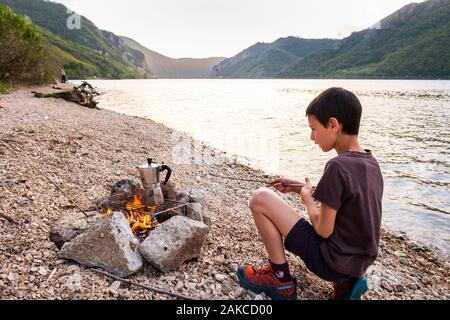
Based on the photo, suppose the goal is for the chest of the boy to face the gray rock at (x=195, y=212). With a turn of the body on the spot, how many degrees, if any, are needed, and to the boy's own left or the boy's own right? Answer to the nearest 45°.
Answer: approximately 45° to the boy's own right

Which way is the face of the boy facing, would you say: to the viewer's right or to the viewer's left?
to the viewer's left

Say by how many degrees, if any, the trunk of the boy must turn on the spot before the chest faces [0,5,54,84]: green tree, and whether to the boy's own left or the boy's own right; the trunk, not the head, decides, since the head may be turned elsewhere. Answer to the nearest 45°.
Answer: approximately 45° to the boy's own right

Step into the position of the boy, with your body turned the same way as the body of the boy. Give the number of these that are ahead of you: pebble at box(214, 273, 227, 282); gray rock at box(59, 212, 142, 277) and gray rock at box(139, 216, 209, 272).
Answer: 3

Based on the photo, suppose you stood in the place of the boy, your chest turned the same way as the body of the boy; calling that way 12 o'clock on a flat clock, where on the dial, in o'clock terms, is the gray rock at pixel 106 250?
The gray rock is roughly at 12 o'clock from the boy.

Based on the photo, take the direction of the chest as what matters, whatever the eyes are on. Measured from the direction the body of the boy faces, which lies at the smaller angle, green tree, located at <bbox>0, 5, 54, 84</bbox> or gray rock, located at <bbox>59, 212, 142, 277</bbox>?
the gray rock

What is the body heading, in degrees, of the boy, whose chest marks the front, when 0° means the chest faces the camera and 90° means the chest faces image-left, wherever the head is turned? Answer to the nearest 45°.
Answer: approximately 90°
